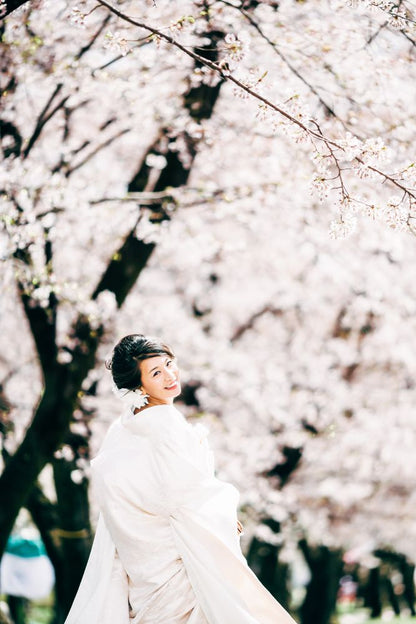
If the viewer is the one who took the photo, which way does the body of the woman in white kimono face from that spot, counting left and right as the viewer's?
facing away from the viewer and to the right of the viewer
